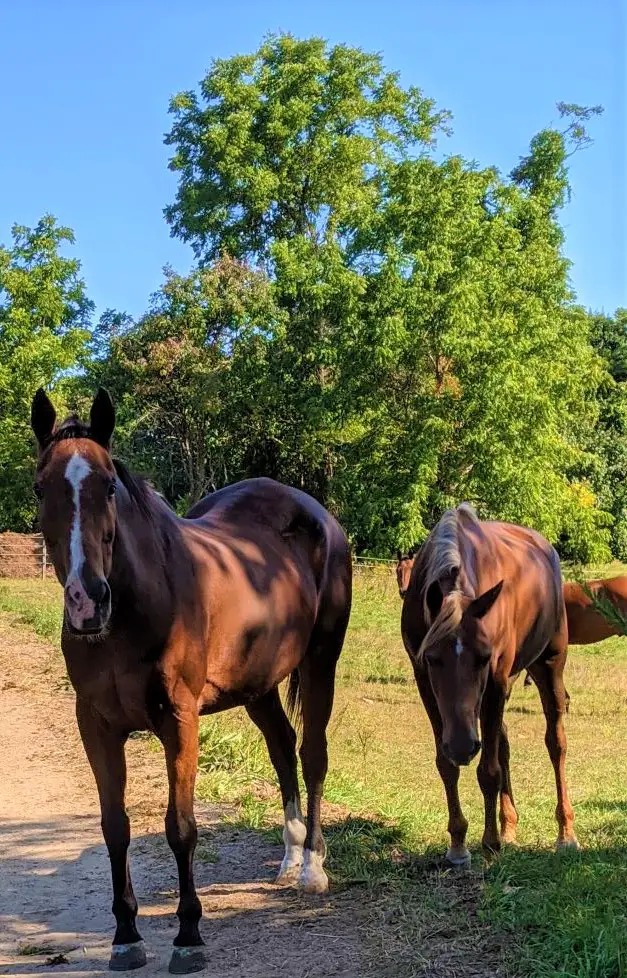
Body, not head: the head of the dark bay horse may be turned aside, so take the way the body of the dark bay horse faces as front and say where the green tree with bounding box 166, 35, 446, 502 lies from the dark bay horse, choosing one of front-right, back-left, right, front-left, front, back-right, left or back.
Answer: back-right

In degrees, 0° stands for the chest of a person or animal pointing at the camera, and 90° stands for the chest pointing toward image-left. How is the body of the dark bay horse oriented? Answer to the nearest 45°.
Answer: approximately 45°

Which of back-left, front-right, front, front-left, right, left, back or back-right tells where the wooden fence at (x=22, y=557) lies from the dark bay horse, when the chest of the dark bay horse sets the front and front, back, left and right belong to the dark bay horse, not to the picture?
back-right

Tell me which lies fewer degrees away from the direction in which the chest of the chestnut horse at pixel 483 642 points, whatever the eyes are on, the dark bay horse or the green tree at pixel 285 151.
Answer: the dark bay horse

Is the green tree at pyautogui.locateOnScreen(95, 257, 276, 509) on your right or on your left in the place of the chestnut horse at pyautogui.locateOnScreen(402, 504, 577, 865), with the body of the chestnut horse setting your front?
on your right

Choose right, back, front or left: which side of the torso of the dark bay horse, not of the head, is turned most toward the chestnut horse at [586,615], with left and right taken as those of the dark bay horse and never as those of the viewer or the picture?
back

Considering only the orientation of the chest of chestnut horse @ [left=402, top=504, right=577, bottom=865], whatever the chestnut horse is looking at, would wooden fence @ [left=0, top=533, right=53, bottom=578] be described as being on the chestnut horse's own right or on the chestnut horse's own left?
on the chestnut horse's own right

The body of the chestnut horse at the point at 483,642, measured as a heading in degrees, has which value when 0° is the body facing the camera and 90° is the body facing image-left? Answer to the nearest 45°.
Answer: approximately 45°

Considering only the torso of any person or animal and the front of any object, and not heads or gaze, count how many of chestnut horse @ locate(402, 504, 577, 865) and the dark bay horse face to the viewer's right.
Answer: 0

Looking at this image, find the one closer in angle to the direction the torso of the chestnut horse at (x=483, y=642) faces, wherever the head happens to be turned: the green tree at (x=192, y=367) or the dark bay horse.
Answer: the dark bay horse

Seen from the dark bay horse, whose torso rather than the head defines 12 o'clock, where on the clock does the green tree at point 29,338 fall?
The green tree is roughly at 4 o'clock from the dark bay horse.
